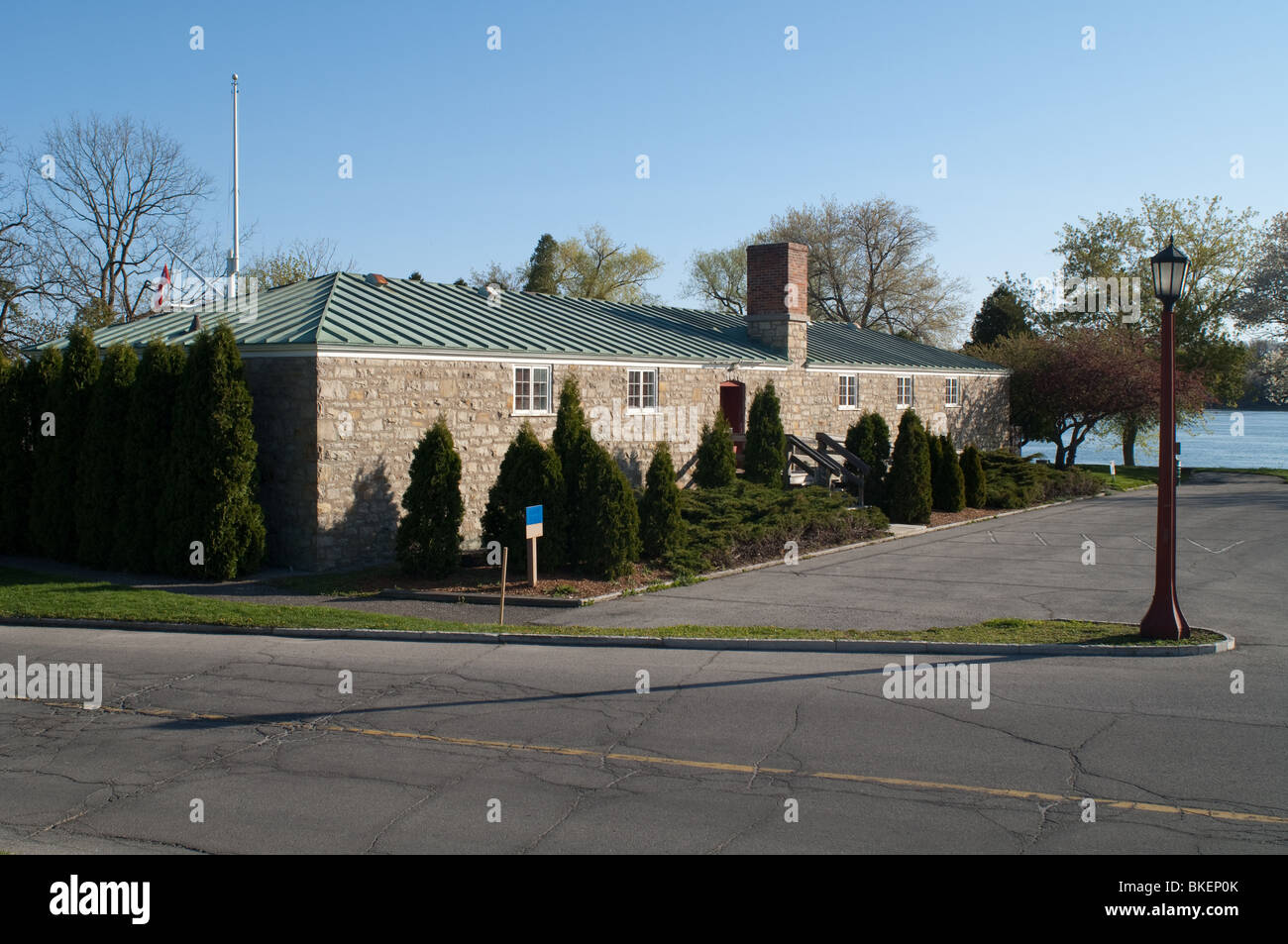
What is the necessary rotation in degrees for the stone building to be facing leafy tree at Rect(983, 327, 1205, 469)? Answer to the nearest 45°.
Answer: approximately 90° to its left

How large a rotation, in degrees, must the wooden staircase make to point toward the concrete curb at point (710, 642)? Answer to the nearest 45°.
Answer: approximately 45° to its right

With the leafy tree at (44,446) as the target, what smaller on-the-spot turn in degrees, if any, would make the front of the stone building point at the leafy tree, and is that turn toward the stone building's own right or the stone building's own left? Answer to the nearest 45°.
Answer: approximately 135° to the stone building's own right

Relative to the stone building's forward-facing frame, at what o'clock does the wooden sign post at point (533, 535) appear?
The wooden sign post is roughly at 1 o'clock from the stone building.

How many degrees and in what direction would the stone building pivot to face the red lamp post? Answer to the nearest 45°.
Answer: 0° — it already faces it

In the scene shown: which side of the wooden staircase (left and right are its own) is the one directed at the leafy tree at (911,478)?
front

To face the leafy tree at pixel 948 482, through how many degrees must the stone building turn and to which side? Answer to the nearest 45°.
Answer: approximately 90° to its left

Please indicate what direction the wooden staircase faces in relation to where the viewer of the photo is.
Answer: facing the viewer and to the right of the viewer
